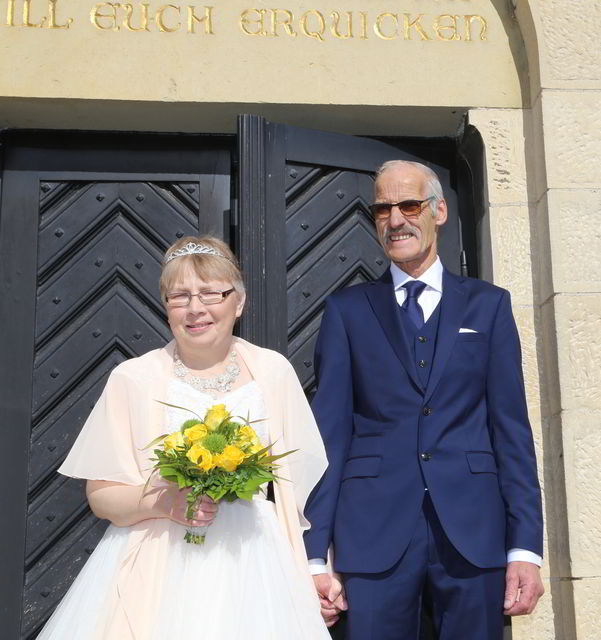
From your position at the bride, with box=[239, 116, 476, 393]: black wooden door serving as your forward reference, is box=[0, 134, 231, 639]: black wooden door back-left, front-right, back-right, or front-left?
front-left

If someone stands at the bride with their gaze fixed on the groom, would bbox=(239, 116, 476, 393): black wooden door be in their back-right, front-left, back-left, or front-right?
front-left

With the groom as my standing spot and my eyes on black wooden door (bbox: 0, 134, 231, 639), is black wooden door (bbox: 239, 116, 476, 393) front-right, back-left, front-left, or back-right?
front-right

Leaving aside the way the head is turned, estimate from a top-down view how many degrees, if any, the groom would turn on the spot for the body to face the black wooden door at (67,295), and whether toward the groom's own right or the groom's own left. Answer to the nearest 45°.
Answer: approximately 135° to the groom's own right

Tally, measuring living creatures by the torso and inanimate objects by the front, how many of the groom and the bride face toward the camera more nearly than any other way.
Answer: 2

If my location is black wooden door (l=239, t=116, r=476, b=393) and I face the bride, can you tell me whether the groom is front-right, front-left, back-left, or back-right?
front-left

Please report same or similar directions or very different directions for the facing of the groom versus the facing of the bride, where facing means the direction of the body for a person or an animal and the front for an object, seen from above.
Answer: same or similar directions

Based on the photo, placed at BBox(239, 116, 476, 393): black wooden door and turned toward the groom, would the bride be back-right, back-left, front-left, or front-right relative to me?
front-right

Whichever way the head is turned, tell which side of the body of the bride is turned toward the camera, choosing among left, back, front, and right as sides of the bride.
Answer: front

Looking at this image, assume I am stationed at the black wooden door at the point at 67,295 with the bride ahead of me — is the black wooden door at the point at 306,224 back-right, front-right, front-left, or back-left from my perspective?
front-left

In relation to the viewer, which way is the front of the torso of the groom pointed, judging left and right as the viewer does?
facing the viewer

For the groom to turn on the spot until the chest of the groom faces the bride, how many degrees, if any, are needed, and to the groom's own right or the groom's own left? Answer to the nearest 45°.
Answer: approximately 45° to the groom's own right
